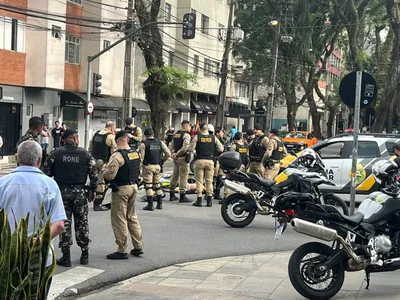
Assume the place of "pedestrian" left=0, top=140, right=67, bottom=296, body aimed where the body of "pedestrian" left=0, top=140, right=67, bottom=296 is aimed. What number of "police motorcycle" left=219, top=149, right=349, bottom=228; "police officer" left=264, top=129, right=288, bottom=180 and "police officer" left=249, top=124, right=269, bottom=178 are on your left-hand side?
0

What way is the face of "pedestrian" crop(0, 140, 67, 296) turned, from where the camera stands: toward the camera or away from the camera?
away from the camera

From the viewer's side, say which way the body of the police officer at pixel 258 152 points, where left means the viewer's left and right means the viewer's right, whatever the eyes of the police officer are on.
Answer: facing the viewer and to the left of the viewer

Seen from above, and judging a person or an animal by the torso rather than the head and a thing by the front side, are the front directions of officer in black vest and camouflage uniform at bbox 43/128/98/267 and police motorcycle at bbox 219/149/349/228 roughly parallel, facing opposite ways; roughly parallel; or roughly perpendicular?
roughly perpendicular

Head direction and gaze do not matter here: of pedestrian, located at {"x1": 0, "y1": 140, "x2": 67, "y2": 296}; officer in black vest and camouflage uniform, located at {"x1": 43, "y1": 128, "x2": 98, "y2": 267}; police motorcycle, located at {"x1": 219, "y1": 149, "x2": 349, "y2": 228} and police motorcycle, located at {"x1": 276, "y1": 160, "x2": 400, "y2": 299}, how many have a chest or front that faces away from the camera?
2

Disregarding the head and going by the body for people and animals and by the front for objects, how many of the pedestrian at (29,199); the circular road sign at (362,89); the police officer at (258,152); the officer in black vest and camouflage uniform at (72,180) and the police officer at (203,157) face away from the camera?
4

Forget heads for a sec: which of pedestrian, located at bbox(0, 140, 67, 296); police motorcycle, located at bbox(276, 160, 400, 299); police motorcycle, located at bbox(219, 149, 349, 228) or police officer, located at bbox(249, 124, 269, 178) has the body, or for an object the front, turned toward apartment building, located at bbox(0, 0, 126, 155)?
the pedestrian

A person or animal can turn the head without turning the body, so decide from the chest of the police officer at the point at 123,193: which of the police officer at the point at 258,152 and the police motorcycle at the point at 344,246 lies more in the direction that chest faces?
the police officer

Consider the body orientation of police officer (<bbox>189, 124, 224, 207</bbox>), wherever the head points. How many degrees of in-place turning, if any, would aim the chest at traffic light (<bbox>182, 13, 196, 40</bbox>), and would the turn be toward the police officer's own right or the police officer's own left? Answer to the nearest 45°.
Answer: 0° — they already face it

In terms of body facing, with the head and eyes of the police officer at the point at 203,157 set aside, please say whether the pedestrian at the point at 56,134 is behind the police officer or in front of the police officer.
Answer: in front

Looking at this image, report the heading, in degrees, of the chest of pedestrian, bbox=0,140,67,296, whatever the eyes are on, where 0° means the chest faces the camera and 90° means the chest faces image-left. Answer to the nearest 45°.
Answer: approximately 180°
